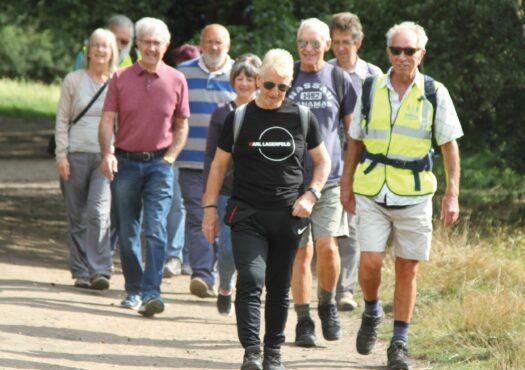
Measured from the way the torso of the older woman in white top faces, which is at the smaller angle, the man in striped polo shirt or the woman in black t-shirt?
the woman in black t-shirt

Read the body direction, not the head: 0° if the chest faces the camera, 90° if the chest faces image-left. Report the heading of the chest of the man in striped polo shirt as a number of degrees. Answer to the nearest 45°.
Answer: approximately 0°

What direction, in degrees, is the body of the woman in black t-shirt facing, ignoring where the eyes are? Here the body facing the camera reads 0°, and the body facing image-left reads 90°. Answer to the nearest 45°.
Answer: approximately 0°

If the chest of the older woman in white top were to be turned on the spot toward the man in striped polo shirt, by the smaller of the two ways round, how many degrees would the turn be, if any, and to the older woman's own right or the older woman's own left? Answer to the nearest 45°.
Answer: approximately 90° to the older woman's own left
